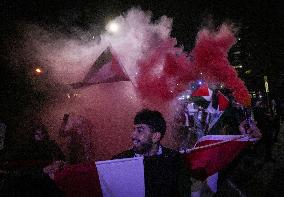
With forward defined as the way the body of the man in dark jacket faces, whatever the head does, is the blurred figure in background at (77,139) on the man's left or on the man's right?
on the man's right

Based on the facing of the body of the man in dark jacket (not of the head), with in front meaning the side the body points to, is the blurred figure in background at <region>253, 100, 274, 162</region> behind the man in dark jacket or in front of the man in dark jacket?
behind

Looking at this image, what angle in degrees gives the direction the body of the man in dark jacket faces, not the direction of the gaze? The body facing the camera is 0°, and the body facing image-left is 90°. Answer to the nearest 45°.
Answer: approximately 45°

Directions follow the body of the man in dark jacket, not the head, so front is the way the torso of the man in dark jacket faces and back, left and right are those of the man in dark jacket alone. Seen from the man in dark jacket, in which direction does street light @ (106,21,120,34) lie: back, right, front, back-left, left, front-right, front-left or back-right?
back-right
